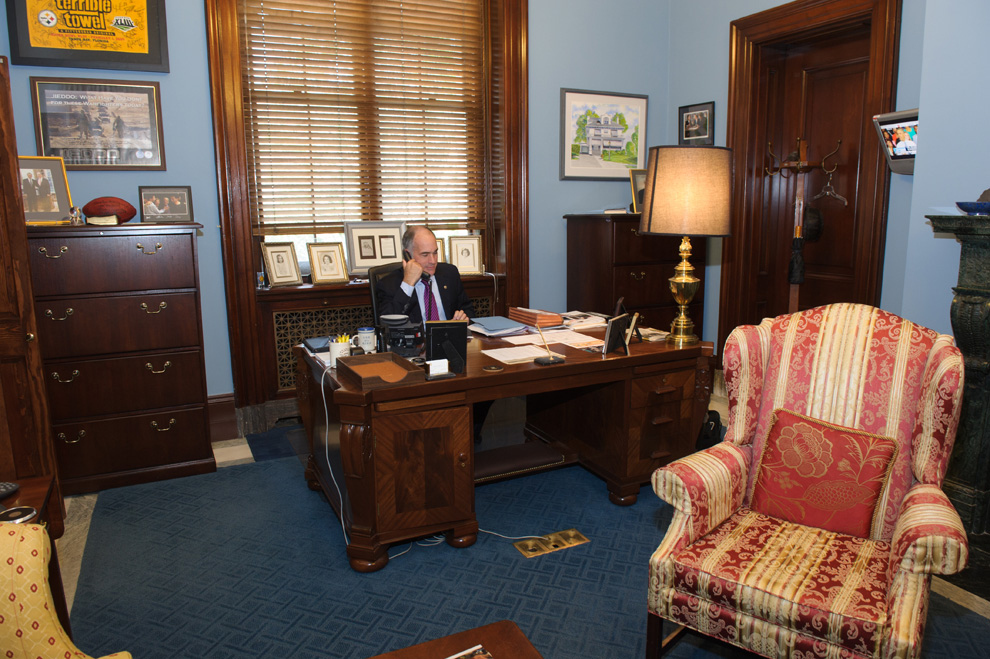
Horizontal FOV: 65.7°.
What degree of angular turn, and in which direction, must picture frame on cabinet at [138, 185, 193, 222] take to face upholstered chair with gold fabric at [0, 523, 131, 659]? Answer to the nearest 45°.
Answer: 0° — it already faces it

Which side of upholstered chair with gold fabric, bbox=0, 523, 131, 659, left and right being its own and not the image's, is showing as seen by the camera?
right

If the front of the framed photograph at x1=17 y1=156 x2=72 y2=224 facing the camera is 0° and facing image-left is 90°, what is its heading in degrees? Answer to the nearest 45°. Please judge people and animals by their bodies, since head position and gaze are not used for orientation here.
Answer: approximately 315°

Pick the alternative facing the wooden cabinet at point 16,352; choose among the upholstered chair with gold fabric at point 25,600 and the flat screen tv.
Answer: the flat screen tv

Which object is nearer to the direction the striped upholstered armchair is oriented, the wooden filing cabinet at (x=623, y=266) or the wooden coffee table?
the wooden coffee table

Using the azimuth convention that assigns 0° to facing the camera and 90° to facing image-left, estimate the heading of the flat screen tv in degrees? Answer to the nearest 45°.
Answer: approximately 45°

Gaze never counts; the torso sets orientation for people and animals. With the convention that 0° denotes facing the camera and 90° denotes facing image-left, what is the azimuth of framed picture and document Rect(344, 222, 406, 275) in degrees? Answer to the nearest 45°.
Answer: approximately 0°
